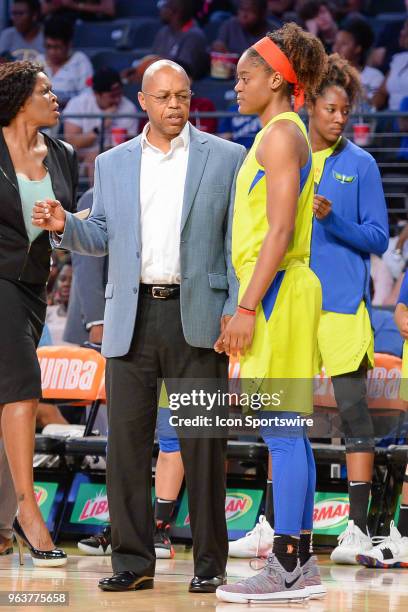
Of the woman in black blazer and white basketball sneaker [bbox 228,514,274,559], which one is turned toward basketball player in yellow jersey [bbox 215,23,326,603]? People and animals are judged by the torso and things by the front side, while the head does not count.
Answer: the woman in black blazer

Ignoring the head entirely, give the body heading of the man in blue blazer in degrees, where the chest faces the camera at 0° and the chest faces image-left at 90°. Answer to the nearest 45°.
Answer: approximately 0°

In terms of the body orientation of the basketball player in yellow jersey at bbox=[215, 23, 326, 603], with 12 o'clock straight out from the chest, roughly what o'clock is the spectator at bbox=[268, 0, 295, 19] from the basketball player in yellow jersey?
The spectator is roughly at 3 o'clock from the basketball player in yellow jersey.

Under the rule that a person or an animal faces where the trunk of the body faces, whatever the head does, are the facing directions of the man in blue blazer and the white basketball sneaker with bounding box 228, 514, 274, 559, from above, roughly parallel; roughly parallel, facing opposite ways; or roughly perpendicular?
roughly perpendicular

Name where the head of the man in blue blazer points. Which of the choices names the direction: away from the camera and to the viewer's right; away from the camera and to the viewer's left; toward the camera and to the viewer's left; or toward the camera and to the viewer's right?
toward the camera and to the viewer's right

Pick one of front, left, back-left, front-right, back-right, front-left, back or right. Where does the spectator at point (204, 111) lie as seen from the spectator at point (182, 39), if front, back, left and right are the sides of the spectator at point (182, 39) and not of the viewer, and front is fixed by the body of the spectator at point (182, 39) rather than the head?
front-left

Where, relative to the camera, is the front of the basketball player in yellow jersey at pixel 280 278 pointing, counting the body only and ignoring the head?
to the viewer's left

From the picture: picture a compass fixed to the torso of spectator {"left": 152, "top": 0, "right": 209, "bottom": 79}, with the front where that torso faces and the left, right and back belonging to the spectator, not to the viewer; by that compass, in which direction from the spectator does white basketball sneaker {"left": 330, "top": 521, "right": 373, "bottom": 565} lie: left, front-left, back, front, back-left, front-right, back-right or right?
front-left

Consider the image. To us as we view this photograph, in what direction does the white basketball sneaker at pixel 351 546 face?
facing the viewer and to the left of the viewer
